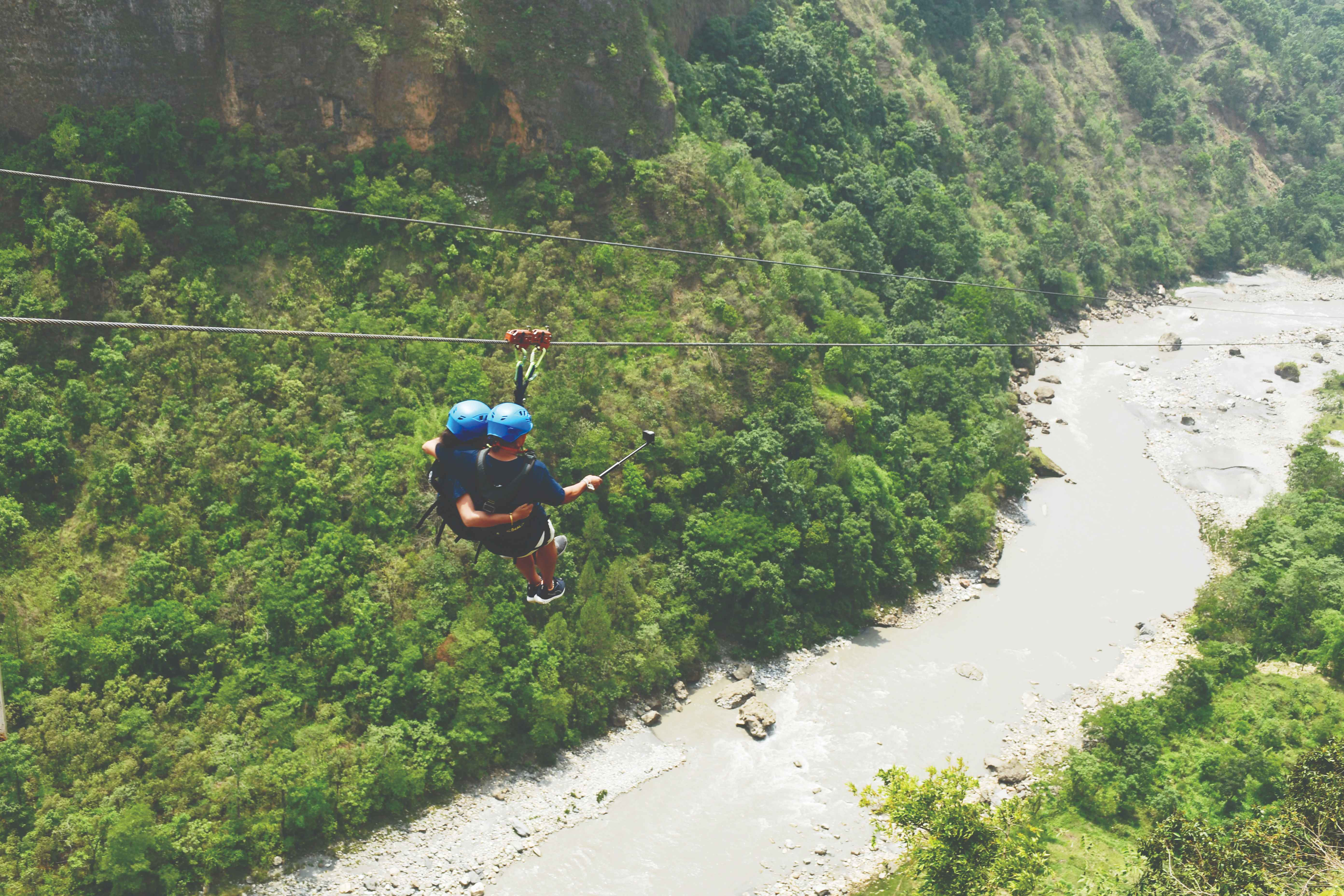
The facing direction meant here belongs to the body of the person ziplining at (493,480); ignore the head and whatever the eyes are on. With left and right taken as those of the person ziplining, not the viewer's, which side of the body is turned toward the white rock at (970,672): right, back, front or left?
front

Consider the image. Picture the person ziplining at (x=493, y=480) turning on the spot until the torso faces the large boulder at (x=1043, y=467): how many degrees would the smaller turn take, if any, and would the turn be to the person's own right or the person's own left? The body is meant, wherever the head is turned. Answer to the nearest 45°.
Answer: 0° — they already face it

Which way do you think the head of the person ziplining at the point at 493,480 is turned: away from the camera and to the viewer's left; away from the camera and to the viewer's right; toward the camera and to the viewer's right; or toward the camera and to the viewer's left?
away from the camera and to the viewer's right

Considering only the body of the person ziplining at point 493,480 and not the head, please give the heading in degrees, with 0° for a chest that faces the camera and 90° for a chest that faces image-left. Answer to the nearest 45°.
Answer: approximately 225°

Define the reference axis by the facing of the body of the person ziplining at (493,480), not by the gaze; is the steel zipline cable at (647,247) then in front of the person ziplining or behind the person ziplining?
in front
